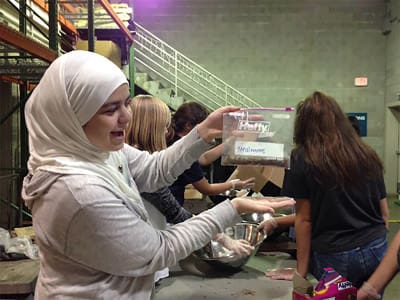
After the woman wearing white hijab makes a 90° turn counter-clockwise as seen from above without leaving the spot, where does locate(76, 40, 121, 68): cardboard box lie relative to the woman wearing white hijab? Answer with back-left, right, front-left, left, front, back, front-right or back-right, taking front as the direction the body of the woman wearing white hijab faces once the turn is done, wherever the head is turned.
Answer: front

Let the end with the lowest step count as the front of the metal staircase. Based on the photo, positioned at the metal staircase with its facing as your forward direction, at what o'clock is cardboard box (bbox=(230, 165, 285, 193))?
The cardboard box is roughly at 3 o'clock from the metal staircase.

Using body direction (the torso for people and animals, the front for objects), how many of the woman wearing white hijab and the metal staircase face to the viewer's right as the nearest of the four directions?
2

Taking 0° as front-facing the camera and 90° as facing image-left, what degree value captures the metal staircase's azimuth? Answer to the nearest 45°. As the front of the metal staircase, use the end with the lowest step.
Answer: approximately 270°

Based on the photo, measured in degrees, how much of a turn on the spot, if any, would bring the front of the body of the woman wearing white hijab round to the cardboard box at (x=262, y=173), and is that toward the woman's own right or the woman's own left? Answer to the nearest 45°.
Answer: approximately 45° to the woman's own left

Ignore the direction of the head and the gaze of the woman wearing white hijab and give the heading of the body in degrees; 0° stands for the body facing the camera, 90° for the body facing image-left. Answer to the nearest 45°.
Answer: approximately 270°

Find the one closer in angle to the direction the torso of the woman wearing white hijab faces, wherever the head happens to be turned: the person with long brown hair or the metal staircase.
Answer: the person with long brown hair

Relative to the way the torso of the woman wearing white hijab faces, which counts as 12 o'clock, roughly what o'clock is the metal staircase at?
The metal staircase is roughly at 9 o'clock from the woman wearing white hijab.
